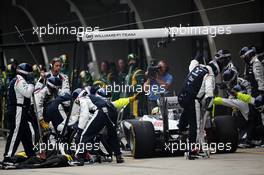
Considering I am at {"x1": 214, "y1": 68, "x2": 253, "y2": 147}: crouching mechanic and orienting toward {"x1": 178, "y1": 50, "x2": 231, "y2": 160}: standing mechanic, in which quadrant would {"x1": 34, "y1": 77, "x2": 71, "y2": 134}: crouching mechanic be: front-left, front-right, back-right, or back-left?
front-right

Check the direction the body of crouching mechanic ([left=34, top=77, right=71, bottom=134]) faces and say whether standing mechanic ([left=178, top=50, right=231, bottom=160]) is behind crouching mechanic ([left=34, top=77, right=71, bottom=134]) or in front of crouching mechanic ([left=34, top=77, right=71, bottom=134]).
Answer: in front

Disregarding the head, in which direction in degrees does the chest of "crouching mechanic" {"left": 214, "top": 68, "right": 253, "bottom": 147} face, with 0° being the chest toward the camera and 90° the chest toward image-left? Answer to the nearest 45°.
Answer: approximately 90°

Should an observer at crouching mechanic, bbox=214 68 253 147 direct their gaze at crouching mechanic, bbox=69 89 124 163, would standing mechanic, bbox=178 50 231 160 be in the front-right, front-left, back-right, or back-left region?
front-left

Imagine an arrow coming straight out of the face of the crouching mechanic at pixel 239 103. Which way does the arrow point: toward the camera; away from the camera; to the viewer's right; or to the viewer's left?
to the viewer's left

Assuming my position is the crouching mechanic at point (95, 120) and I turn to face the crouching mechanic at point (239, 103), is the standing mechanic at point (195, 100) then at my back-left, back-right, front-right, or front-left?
front-right
